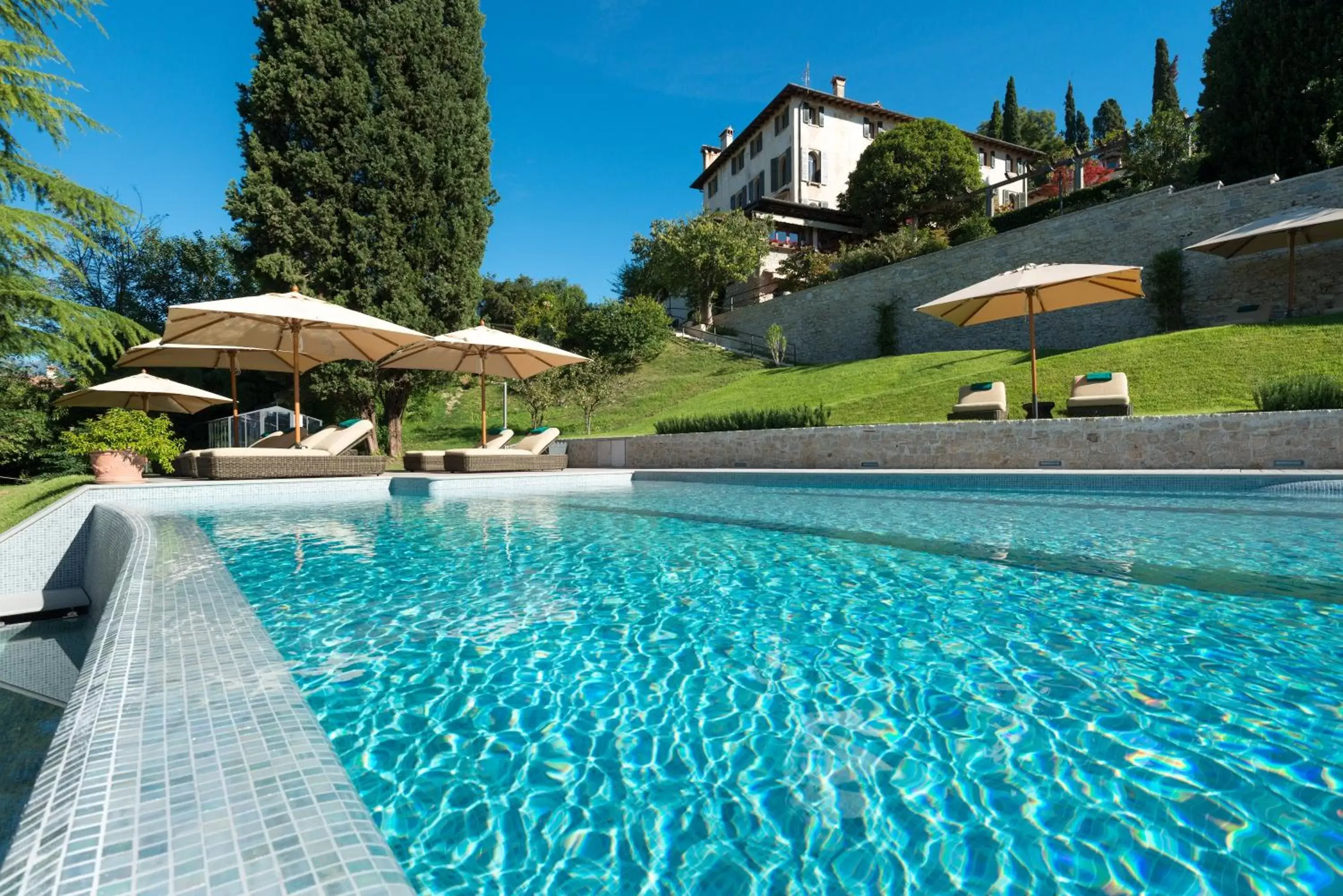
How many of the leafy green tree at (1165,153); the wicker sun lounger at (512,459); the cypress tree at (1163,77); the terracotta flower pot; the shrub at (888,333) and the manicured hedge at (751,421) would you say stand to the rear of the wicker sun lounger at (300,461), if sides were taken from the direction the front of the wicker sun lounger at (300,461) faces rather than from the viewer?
5

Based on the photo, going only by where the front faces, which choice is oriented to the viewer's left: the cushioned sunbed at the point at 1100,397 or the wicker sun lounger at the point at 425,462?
the wicker sun lounger

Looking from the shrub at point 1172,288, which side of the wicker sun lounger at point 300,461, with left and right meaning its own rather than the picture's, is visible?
back

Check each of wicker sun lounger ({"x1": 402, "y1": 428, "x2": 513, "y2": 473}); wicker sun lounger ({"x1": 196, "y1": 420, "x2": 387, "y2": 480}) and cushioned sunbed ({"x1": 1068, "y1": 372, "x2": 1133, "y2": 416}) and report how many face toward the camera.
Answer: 1

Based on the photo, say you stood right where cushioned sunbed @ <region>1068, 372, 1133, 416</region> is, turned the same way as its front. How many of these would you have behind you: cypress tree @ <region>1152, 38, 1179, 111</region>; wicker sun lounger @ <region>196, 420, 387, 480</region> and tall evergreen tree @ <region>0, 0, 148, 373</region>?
1

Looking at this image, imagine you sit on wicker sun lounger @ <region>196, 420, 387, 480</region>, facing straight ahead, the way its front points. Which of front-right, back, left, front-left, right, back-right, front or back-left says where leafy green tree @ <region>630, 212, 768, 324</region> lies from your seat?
back-right

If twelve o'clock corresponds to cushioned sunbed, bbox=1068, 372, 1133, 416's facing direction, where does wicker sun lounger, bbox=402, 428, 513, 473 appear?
The wicker sun lounger is roughly at 2 o'clock from the cushioned sunbed.

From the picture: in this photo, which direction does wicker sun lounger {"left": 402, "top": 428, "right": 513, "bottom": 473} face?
to the viewer's left

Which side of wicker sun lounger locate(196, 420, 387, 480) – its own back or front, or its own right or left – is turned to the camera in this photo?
left

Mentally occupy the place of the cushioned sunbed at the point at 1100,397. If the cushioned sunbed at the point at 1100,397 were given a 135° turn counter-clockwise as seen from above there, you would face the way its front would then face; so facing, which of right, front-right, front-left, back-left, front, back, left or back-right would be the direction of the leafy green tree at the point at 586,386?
back-left

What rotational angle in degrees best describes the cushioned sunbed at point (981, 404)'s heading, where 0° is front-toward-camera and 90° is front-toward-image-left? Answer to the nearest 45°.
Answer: approximately 0°

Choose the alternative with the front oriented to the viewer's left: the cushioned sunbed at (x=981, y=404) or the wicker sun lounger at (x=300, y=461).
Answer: the wicker sun lounger

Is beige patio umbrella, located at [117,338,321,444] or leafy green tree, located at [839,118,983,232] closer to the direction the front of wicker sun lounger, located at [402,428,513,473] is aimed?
the beige patio umbrella

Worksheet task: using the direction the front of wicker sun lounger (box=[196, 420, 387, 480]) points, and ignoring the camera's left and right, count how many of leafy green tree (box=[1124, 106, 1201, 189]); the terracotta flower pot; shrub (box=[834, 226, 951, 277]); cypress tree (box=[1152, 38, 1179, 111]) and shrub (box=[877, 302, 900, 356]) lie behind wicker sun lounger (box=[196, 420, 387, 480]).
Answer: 4
